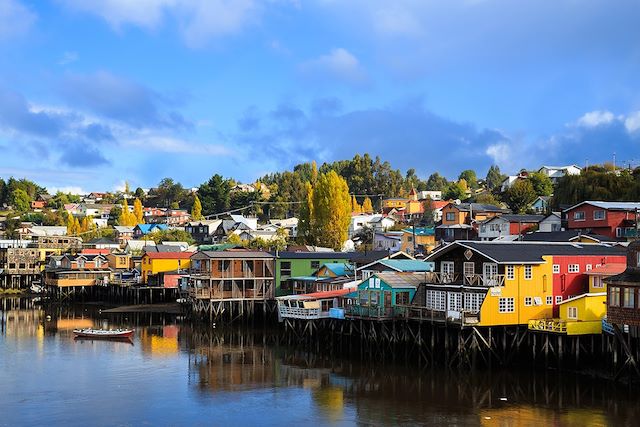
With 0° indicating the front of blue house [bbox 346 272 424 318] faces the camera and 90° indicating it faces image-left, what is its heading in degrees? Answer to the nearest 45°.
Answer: approximately 45°

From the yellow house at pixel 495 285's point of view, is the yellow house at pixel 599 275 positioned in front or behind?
behind

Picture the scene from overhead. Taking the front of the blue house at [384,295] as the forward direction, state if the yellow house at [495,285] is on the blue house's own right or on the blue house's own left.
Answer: on the blue house's own left

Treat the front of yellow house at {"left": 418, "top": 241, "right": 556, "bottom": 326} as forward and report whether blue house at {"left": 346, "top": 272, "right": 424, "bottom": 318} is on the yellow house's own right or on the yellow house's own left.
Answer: on the yellow house's own right

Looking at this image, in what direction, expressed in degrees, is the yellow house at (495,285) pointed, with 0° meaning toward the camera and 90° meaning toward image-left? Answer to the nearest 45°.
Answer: approximately 45°

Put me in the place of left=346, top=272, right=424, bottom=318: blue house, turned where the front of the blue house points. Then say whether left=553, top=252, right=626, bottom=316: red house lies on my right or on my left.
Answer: on my left
